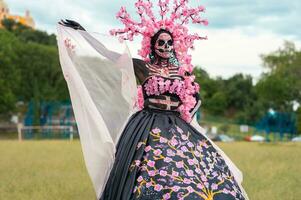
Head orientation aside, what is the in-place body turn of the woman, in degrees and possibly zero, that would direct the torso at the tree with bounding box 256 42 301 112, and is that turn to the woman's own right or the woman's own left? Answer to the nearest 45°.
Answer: approximately 135° to the woman's own left

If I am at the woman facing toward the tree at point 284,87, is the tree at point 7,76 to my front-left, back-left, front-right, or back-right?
front-left

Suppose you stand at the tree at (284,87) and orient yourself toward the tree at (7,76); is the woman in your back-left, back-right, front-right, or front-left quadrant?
front-left

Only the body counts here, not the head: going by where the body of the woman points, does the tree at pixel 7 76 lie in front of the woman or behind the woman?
behind

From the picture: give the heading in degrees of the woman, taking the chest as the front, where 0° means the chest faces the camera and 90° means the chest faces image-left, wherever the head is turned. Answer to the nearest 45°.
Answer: approximately 315°
